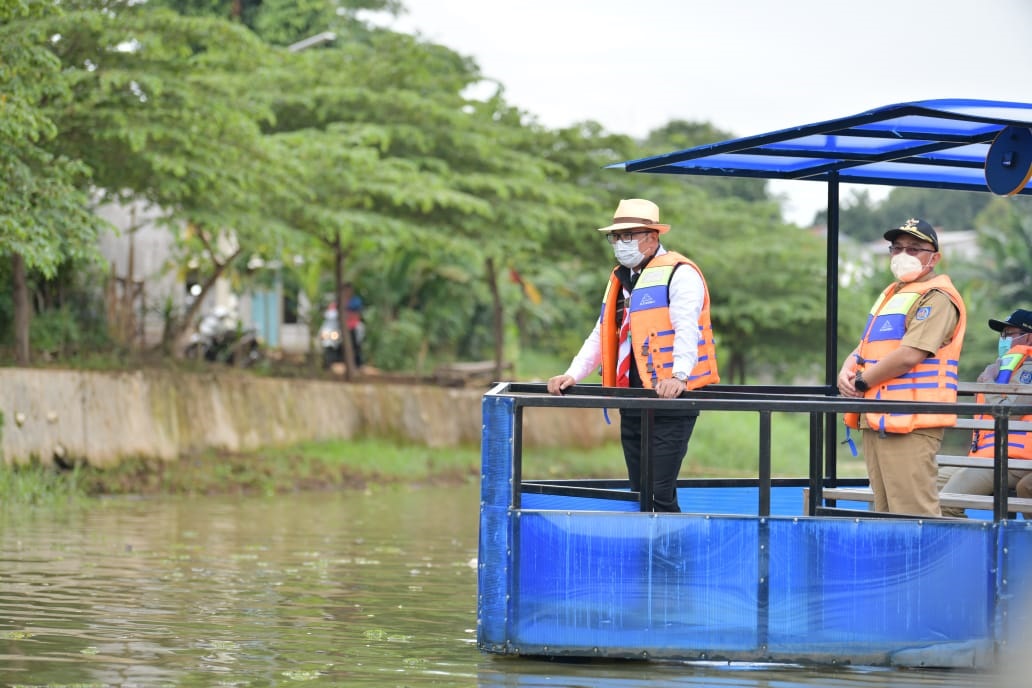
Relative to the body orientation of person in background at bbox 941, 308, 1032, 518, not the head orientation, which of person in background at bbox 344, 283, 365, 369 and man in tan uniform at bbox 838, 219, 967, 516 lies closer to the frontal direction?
the man in tan uniform

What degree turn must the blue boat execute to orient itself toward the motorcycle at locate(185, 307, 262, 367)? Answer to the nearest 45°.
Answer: approximately 45° to its right

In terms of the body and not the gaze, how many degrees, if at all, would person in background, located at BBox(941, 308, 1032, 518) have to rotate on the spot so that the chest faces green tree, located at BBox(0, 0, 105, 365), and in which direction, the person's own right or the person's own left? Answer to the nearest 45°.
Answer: approximately 90° to the person's own right

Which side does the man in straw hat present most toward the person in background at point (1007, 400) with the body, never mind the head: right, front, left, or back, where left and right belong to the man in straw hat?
back

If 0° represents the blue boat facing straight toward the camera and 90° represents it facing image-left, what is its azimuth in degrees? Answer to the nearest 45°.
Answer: approximately 90°

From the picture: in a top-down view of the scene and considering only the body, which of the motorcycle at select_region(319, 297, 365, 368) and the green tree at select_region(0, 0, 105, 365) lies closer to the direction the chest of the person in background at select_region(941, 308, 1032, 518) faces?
the green tree
